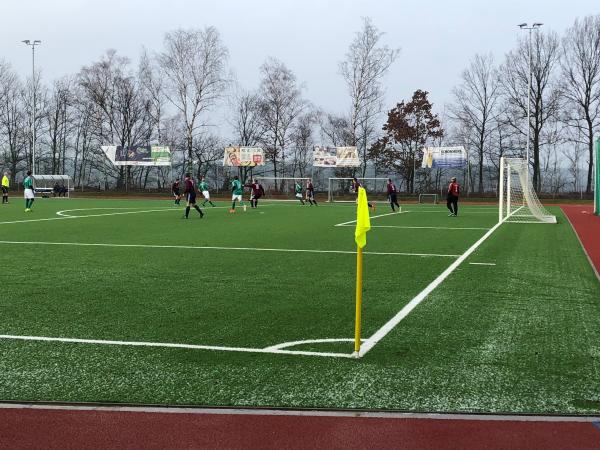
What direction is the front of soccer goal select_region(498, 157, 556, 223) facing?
to the viewer's left

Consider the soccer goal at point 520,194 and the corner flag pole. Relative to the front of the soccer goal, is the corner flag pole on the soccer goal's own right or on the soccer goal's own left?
on the soccer goal's own left
